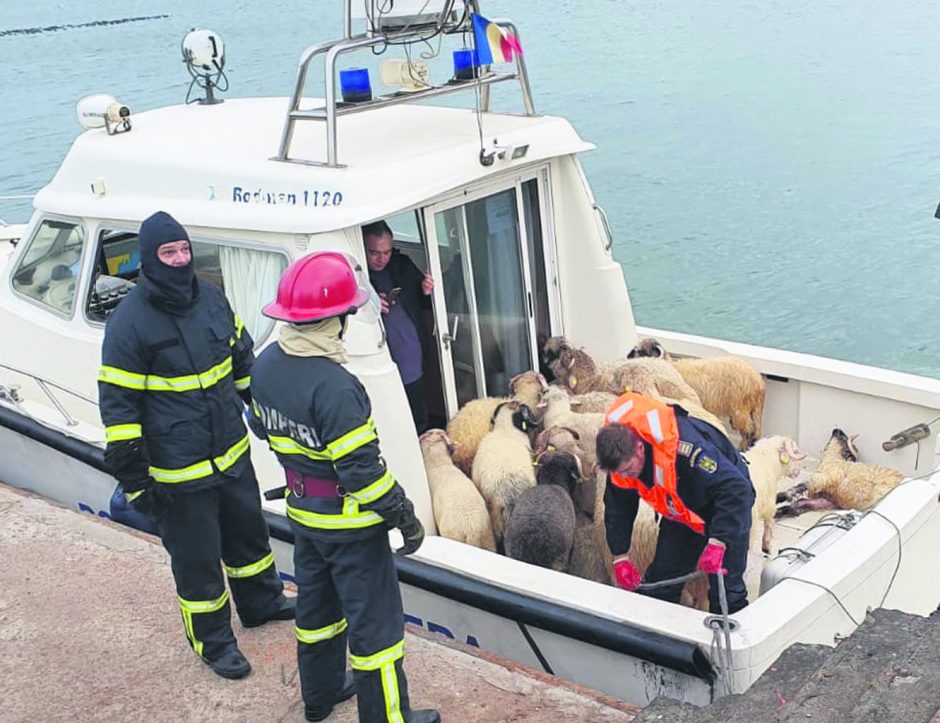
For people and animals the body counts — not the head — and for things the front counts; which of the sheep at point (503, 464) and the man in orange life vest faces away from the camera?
the sheep

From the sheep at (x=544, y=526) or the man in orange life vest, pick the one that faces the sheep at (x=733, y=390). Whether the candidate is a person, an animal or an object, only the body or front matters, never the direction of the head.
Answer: the sheep at (x=544, y=526)

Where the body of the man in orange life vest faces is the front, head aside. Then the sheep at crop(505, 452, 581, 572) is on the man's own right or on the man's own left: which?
on the man's own right

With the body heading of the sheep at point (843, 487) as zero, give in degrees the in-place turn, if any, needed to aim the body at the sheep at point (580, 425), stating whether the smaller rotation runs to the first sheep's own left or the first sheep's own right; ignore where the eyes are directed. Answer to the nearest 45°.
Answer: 0° — it already faces it

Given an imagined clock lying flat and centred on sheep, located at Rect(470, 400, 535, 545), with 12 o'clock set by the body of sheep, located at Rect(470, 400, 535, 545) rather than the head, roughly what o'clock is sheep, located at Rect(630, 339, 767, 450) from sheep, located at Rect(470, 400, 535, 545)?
sheep, located at Rect(630, 339, 767, 450) is roughly at 2 o'clock from sheep, located at Rect(470, 400, 535, 545).

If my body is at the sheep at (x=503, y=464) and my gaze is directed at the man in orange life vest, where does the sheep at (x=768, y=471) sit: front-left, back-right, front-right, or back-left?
front-left

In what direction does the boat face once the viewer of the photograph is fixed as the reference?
facing away from the viewer and to the left of the viewer

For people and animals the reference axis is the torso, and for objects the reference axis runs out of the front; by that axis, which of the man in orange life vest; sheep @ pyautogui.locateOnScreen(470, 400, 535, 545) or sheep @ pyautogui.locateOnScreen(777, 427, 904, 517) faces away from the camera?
sheep @ pyautogui.locateOnScreen(470, 400, 535, 545)

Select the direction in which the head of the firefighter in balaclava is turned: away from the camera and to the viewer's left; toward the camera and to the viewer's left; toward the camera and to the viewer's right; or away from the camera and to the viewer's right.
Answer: toward the camera and to the viewer's right

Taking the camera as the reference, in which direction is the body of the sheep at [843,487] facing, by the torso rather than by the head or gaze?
to the viewer's left

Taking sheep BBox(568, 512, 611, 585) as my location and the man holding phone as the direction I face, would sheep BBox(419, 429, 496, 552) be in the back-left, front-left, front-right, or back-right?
front-left

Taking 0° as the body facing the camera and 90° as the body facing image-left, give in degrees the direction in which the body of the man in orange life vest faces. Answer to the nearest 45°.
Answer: approximately 45°

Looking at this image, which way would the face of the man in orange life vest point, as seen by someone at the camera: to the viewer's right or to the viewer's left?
to the viewer's left

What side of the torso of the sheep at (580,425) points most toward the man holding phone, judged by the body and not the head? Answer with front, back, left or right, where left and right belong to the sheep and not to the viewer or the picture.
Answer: front

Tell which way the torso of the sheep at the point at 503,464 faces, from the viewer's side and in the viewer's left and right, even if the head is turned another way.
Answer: facing away from the viewer

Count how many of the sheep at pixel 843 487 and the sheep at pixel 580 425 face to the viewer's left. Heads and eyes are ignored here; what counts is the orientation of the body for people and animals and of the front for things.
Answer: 2

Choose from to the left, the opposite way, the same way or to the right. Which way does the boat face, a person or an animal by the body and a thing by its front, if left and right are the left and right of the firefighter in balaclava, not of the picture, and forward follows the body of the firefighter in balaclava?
the opposite way
